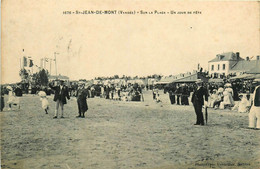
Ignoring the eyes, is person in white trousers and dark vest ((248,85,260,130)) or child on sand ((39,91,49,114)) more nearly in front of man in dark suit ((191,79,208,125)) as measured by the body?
the child on sand

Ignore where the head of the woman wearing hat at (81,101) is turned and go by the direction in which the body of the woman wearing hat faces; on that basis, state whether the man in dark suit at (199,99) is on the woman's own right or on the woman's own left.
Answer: on the woman's own left

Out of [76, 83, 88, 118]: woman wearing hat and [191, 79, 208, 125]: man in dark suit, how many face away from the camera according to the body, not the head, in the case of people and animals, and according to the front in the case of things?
0

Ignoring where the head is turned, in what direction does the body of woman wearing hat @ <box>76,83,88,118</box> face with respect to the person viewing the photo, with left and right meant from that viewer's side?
facing the viewer and to the left of the viewer

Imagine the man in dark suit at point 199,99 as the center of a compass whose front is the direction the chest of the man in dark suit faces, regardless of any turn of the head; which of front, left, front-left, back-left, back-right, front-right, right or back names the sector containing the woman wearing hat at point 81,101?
front-right
